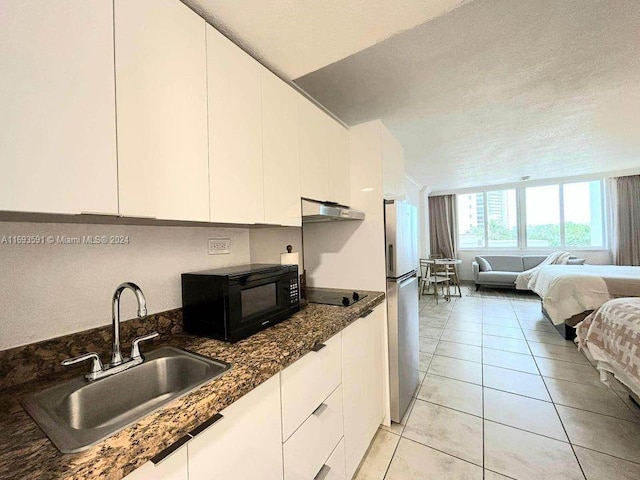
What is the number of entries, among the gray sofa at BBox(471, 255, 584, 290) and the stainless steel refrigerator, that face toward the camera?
1

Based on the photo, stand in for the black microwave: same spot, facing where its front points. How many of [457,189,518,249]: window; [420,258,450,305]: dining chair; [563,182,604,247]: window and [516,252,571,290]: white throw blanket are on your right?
0

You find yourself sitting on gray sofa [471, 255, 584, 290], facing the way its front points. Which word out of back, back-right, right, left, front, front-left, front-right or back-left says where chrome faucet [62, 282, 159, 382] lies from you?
front

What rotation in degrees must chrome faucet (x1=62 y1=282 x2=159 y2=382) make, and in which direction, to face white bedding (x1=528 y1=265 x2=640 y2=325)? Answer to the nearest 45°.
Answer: approximately 45° to its left

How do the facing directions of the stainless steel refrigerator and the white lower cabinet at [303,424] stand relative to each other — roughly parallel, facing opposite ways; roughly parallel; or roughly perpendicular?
roughly parallel

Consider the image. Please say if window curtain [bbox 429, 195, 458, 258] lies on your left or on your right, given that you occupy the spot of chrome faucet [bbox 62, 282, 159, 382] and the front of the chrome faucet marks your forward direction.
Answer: on your left

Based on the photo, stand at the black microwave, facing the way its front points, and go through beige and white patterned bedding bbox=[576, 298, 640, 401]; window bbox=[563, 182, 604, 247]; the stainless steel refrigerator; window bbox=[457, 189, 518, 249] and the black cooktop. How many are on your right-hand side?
0

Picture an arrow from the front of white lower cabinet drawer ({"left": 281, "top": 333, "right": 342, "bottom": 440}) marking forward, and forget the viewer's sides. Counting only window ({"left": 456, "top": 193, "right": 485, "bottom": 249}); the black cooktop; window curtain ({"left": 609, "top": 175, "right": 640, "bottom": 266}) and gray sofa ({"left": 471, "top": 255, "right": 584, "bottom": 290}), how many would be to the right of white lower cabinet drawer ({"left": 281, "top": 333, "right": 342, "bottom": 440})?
0

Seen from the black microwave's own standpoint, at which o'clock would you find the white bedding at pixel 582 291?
The white bedding is roughly at 10 o'clock from the black microwave.

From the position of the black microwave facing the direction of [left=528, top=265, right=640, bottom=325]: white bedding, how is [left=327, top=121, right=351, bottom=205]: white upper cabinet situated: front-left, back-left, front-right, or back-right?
front-left

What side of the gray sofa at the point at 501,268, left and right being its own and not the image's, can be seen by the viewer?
front

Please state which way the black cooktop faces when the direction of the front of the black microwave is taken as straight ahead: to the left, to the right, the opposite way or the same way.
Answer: the same way

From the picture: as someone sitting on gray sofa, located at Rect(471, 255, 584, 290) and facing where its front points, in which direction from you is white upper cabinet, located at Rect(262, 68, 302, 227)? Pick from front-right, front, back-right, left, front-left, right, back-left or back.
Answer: front

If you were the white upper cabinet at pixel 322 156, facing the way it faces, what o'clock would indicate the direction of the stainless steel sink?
The stainless steel sink is roughly at 3 o'clock from the white upper cabinet.

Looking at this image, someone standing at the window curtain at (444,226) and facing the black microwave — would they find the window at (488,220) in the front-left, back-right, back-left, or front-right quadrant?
back-left

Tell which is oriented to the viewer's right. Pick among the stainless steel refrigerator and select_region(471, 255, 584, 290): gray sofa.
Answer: the stainless steel refrigerator

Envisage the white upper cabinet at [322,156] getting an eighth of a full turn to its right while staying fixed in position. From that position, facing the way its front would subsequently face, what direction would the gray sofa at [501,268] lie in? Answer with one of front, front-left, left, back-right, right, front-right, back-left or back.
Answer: back-left

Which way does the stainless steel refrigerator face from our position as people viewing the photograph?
facing to the right of the viewer

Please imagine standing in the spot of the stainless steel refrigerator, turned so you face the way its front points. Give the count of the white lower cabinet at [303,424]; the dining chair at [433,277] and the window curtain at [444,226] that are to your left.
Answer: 2

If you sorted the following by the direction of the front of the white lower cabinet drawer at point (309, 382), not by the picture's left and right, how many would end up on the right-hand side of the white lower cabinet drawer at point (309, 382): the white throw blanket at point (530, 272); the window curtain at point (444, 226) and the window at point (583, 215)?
0
